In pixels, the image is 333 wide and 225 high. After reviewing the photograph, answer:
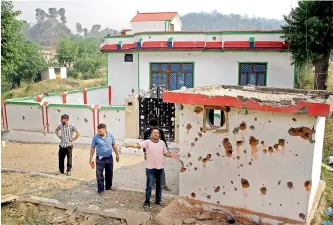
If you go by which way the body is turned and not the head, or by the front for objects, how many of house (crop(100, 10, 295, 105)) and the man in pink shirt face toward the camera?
2

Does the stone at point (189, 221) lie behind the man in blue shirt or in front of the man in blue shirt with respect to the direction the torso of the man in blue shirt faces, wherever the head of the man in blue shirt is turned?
in front

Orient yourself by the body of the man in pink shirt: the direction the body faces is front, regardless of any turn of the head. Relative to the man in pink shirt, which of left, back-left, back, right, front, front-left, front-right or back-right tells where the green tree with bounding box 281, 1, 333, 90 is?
back-left

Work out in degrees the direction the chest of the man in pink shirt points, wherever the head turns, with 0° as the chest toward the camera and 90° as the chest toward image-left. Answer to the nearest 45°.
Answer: approximately 0°

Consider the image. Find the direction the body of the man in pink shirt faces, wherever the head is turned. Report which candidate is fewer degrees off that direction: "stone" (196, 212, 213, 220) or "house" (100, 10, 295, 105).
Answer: the stone

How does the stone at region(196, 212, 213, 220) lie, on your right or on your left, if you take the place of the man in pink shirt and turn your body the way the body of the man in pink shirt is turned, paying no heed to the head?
on your left

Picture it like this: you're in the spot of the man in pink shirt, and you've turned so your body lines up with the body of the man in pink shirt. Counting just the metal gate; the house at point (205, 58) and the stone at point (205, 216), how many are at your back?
2

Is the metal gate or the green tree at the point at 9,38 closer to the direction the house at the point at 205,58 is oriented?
the metal gate

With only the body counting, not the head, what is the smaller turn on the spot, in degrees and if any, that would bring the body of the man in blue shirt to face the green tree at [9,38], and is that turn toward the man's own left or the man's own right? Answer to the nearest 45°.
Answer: approximately 135° to the man's own right

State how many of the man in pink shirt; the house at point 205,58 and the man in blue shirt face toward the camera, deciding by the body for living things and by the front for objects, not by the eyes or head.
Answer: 3
